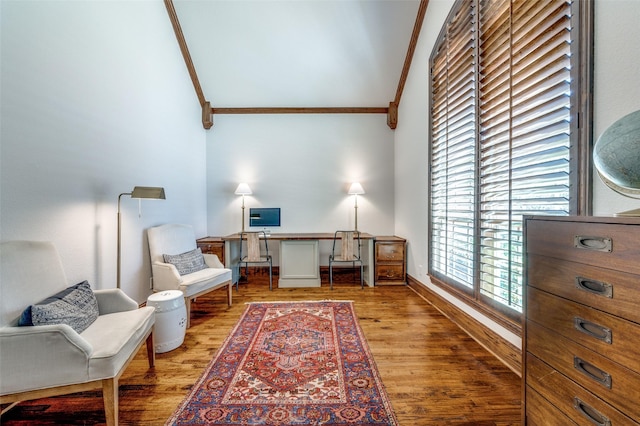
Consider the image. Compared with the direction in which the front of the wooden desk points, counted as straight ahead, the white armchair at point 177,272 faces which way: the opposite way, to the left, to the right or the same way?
to the left

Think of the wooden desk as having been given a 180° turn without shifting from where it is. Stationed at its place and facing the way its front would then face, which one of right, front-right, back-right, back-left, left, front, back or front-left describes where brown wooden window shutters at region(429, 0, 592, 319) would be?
back-right

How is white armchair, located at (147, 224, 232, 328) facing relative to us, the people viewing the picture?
facing the viewer and to the right of the viewer

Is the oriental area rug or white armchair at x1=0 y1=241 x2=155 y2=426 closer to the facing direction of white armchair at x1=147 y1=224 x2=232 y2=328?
the oriental area rug

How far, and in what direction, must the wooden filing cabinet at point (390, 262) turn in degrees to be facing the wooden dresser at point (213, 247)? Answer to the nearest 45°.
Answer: approximately 90° to its right

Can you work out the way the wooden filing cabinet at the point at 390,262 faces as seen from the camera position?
facing the viewer

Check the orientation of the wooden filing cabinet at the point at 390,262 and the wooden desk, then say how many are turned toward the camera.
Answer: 2

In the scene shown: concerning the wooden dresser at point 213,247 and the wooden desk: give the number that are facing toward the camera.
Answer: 2

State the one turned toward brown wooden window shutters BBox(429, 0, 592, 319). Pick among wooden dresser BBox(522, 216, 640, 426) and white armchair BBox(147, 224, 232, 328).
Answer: the white armchair

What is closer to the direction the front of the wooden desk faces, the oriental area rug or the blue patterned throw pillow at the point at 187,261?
the oriental area rug

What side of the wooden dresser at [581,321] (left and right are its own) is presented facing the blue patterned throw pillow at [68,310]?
front

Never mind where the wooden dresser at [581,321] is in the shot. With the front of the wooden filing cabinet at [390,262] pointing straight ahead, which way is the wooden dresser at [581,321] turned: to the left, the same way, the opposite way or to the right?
to the right

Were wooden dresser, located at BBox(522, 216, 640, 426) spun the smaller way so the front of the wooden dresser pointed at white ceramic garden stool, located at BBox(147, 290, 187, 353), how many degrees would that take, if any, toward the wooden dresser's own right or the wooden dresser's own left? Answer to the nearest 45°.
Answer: approximately 45° to the wooden dresser's own right

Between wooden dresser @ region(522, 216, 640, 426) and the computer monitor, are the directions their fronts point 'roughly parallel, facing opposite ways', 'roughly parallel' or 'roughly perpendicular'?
roughly perpendicular

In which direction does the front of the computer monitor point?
toward the camera

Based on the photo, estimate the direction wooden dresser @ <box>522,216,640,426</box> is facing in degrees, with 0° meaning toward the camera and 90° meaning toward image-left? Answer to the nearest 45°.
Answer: approximately 45°

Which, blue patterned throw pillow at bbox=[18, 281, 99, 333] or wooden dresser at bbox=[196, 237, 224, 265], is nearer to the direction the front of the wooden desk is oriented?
the blue patterned throw pillow

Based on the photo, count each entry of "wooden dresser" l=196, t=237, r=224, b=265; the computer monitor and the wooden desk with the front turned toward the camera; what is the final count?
3

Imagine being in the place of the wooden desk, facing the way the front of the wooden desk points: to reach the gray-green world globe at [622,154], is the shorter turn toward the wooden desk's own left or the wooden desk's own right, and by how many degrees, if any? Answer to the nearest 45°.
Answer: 0° — it already faces it

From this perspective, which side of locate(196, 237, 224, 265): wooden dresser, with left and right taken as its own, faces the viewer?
front
